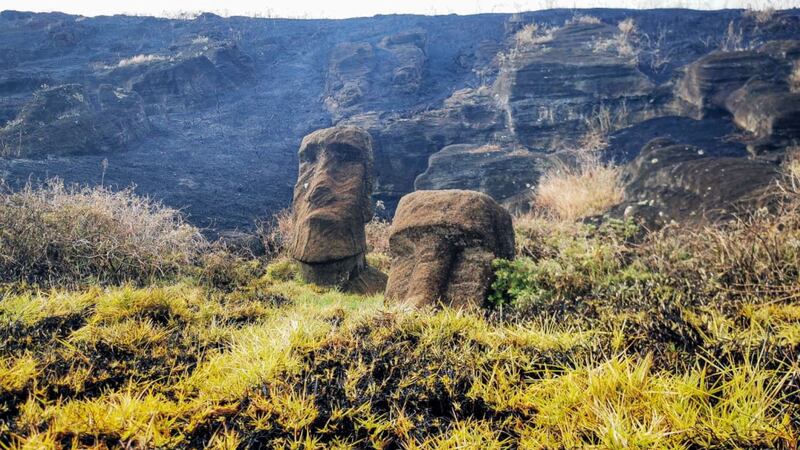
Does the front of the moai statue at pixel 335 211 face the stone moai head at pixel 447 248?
no

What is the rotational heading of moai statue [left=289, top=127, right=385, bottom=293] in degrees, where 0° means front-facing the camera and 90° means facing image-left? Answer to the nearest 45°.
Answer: approximately 45°

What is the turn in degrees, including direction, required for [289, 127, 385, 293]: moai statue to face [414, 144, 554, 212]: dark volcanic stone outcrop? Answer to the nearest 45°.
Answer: approximately 180°

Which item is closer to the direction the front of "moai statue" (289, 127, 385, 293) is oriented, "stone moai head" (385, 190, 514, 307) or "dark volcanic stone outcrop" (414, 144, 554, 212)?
the stone moai head
